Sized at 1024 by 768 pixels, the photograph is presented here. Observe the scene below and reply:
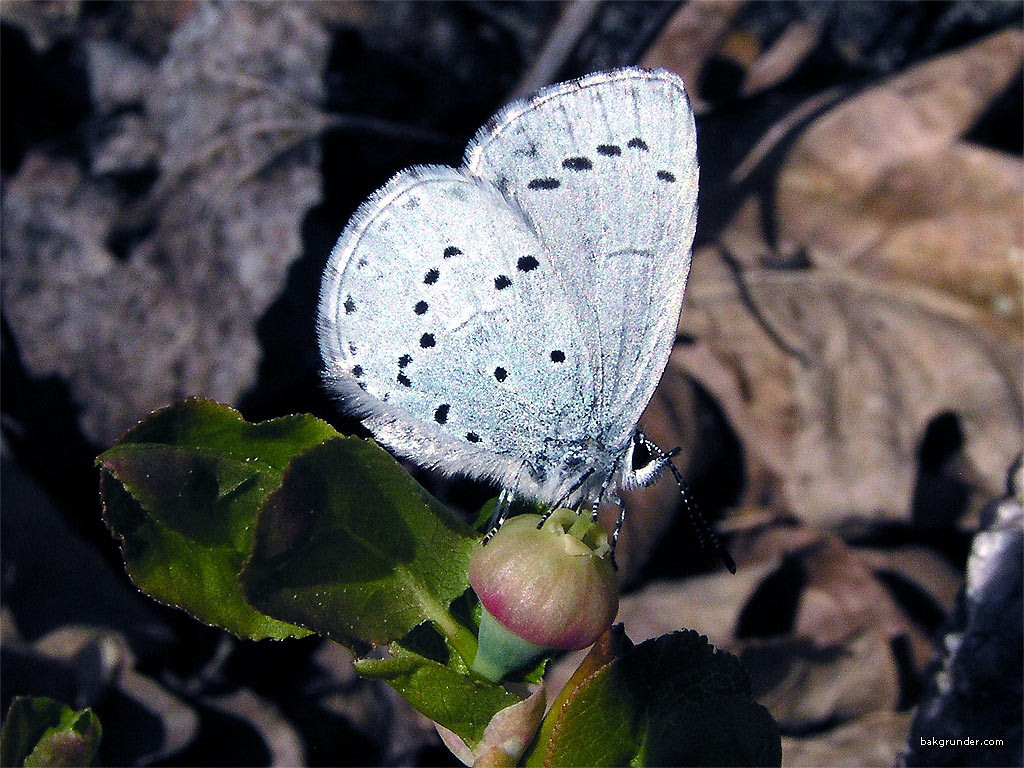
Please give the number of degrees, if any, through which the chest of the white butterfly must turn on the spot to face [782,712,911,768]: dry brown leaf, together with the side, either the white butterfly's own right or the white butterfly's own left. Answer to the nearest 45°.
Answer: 0° — it already faces it

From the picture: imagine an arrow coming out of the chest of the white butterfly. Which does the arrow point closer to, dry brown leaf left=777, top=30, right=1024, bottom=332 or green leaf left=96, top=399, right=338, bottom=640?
the dry brown leaf

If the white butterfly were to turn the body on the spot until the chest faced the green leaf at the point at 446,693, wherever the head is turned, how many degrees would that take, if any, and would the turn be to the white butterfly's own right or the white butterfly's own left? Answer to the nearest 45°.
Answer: approximately 90° to the white butterfly's own right

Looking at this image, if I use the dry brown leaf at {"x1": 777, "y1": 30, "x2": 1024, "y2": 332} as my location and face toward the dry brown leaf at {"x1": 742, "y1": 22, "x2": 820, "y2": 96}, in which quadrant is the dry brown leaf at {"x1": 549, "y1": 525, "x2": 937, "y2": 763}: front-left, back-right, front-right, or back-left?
back-left

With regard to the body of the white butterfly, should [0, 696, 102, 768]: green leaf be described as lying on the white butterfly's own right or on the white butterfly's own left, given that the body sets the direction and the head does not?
on the white butterfly's own right

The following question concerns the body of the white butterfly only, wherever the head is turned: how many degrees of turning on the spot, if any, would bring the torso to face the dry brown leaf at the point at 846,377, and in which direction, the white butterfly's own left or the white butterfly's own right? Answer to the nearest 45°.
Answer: approximately 45° to the white butterfly's own left

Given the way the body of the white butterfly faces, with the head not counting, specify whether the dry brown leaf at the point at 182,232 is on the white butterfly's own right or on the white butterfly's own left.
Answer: on the white butterfly's own left

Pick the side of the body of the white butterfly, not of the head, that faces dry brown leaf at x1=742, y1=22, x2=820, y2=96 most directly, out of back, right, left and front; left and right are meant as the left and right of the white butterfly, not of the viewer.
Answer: left

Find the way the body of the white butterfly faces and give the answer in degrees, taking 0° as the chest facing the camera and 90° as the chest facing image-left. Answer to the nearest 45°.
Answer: approximately 270°

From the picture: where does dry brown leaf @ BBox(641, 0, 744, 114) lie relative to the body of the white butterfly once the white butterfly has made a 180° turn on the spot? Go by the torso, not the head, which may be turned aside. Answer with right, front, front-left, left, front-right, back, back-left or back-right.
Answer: right

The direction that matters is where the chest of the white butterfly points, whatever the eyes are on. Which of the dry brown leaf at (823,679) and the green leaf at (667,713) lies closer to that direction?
the dry brown leaf
